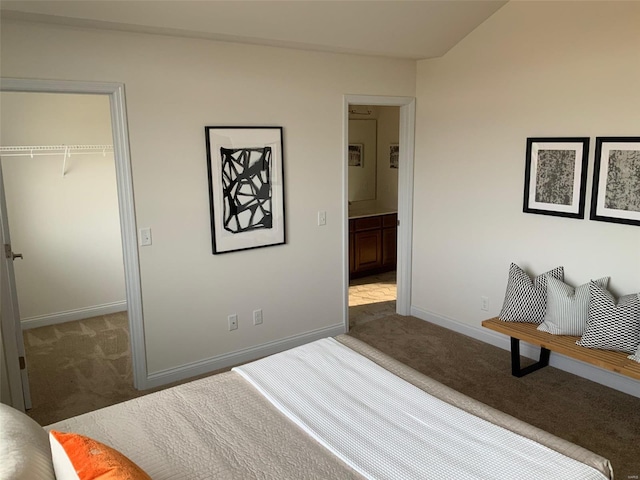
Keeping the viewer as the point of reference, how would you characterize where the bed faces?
facing away from the viewer and to the right of the viewer

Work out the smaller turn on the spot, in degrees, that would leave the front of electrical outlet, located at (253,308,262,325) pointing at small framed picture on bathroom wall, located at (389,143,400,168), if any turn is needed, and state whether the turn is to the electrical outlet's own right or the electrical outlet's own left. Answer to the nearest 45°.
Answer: approximately 90° to the electrical outlet's own left

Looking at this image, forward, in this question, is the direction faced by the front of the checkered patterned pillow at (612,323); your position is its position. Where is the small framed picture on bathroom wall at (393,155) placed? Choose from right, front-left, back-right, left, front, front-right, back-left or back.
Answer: right

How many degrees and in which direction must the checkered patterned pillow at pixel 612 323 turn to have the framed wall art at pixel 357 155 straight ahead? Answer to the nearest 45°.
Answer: approximately 90° to its right

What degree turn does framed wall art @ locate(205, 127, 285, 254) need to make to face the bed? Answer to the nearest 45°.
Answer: approximately 45° to its right

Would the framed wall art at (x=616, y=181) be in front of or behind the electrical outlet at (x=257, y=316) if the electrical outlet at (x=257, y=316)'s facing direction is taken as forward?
in front

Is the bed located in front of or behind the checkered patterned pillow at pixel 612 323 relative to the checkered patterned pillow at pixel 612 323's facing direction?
in front

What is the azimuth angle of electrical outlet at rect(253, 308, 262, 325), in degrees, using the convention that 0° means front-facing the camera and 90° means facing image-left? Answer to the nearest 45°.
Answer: approximately 315°

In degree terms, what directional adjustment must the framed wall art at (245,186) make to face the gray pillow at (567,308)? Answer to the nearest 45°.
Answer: approximately 45° to its left

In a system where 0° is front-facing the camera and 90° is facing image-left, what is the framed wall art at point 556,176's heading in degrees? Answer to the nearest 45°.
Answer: approximately 45°
